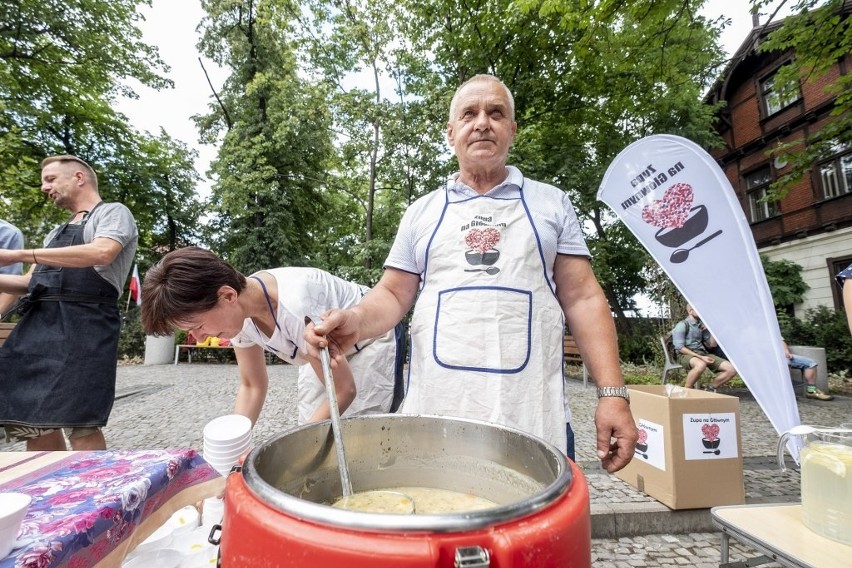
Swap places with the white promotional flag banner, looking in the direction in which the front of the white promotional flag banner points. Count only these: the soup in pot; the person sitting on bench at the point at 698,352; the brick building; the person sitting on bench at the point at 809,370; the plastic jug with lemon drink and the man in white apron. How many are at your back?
3

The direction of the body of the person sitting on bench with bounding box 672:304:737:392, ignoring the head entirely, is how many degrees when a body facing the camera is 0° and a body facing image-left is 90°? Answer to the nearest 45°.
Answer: approximately 315°

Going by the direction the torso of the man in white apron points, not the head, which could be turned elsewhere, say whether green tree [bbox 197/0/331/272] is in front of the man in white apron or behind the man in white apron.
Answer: behind

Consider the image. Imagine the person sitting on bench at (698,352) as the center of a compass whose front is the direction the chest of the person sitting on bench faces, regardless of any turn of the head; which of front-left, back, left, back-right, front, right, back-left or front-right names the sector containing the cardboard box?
front-right

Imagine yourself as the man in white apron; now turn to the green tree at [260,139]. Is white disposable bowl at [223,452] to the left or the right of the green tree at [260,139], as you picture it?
left

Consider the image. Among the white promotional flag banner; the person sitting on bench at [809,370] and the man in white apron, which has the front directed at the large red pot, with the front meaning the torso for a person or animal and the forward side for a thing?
the man in white apron

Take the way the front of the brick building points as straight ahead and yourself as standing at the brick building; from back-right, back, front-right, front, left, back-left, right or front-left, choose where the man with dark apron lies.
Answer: front-left

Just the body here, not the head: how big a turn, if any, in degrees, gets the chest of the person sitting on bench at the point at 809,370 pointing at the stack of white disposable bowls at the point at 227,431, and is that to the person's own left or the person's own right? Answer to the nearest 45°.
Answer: approximately 90° to the person's own right

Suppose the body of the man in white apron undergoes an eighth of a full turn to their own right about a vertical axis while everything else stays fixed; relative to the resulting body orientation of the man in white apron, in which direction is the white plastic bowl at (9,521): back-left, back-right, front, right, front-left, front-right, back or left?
front

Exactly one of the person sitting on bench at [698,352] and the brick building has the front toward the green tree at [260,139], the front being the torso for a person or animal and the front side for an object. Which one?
the brick building

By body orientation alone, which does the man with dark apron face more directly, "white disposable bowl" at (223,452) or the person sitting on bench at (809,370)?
the white disposable bowl
